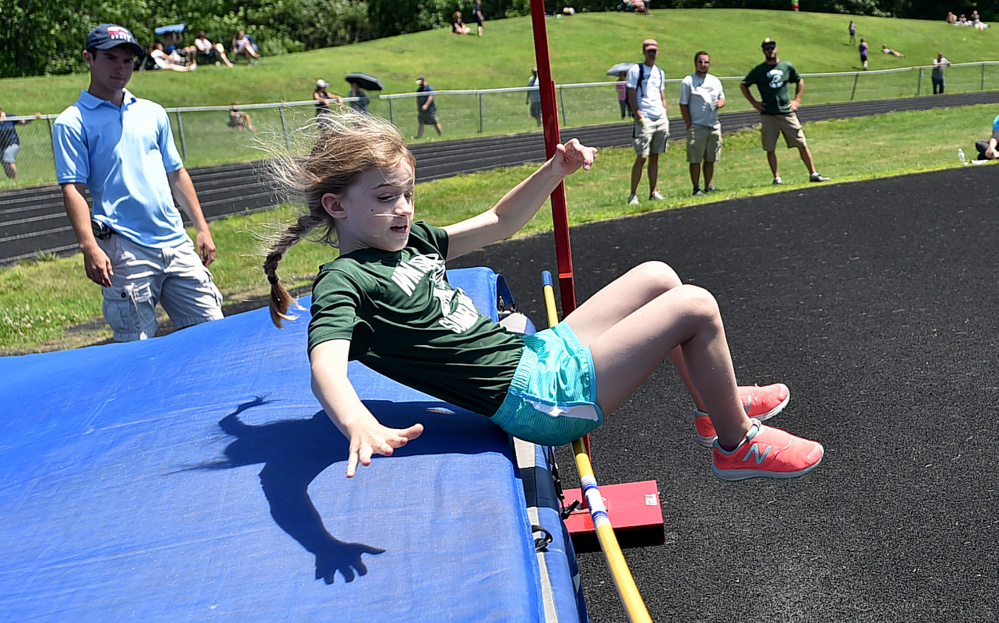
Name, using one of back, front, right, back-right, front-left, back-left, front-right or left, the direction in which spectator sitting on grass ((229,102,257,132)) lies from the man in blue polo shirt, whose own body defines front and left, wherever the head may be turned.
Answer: back-left

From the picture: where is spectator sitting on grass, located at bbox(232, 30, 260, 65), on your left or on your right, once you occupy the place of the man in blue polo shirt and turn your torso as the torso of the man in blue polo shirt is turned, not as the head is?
on your left

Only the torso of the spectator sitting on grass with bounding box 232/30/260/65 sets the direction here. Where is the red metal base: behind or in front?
in front

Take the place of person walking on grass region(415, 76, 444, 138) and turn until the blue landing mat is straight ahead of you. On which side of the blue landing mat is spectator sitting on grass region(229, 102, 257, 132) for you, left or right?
right

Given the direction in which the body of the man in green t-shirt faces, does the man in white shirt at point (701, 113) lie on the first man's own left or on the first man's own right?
on the first man's own right

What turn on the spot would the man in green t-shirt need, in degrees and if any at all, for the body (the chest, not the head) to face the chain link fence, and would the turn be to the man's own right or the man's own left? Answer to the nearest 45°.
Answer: approximately 135° to the man's own right

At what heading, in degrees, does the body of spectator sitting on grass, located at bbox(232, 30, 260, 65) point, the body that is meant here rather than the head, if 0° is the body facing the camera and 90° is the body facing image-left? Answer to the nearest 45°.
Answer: approximately 315°

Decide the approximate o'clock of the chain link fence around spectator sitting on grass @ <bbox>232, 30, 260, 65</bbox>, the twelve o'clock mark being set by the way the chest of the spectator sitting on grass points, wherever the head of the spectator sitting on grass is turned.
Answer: The chain link fence is roughly at 1 o'clock from the spectator sitting on grass.
